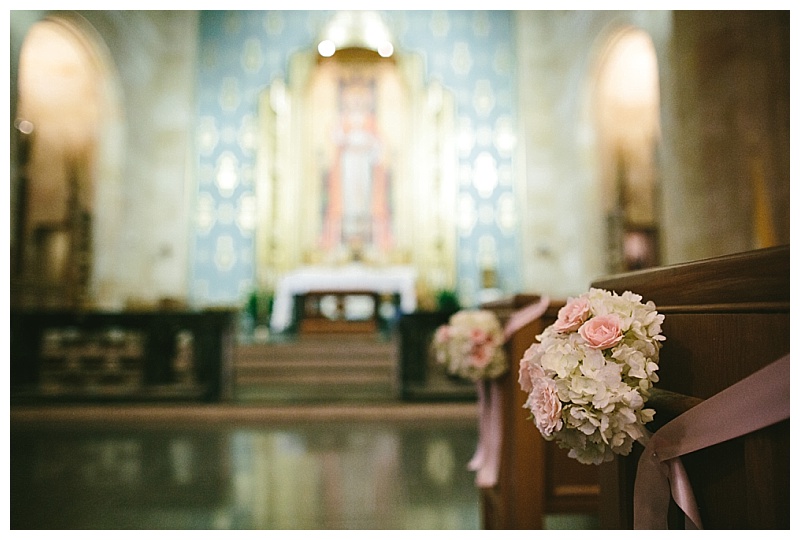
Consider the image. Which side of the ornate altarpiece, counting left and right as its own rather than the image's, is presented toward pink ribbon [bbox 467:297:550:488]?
front

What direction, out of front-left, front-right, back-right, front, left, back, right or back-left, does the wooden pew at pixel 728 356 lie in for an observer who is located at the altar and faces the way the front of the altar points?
front

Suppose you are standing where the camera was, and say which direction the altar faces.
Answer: facing the viewer

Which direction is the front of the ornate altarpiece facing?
toward the camera

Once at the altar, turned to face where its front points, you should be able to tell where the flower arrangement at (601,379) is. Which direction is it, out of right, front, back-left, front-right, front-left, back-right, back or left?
front

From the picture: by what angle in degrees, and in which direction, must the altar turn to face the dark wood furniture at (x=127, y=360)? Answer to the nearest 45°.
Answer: approximately 45° to its right

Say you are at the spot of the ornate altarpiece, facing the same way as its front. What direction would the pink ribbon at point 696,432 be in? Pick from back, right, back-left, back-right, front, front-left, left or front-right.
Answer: front

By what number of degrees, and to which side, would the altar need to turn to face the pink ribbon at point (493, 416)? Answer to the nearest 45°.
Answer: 0° — it already faces it

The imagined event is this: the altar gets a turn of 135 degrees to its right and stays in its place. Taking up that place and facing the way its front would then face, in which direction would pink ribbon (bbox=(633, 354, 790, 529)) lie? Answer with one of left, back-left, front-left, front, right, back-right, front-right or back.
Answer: back-left

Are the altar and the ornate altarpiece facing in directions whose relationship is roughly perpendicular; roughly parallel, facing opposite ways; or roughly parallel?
roughly parallel

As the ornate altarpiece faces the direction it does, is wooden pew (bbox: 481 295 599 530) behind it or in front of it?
in front

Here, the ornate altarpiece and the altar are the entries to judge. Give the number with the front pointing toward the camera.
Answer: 2

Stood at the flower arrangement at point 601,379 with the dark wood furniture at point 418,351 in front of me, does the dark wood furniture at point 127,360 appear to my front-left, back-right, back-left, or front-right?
front-left
